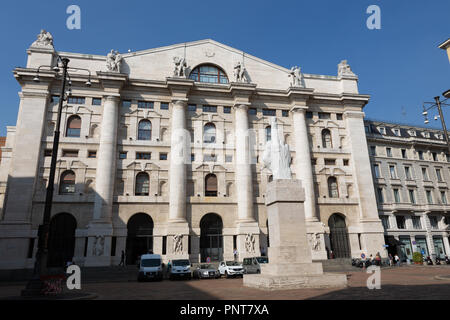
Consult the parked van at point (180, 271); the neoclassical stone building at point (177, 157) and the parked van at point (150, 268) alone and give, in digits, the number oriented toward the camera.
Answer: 3

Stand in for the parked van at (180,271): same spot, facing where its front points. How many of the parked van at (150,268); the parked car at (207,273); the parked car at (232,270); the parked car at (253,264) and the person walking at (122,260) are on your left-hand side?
3

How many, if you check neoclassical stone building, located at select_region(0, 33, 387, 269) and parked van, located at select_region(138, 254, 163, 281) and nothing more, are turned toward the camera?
2

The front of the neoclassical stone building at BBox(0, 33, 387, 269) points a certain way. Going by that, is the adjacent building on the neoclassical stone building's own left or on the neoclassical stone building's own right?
on the neoclassical stone building's own left

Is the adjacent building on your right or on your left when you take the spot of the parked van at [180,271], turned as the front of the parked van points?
on your left

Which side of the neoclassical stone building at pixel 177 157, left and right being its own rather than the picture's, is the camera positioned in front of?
front

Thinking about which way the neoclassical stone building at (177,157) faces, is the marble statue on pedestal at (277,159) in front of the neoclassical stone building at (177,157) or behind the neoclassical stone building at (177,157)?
in front

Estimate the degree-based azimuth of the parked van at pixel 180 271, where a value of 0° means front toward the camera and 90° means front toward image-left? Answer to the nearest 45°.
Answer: approximately 0°

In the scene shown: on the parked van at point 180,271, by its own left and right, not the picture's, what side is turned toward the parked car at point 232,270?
left

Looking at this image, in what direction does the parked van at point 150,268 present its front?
toward the camera

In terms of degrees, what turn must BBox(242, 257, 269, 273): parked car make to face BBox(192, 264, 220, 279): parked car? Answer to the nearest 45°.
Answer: approximately 45° to its right

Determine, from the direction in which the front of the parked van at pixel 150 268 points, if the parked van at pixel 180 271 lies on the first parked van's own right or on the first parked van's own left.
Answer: on the first parked van's own left
